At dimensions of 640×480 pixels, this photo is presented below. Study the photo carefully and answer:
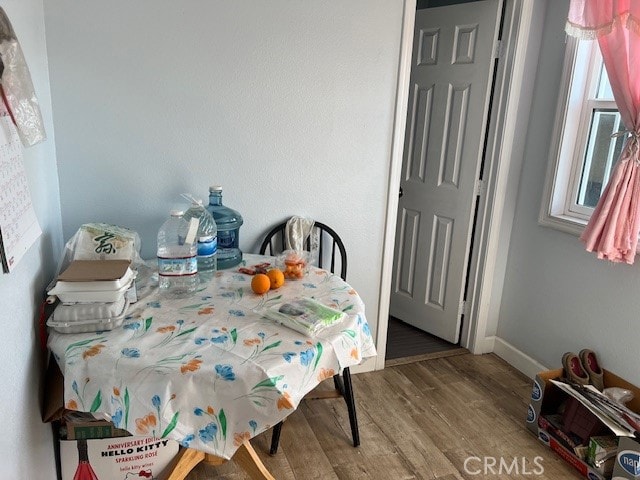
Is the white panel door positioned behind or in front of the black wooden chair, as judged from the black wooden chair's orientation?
behind

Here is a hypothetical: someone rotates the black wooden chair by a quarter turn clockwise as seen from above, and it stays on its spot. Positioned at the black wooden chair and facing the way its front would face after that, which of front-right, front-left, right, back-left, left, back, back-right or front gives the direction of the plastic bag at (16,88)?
front-left

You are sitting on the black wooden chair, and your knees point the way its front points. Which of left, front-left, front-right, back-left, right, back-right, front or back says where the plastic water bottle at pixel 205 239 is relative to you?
front-right

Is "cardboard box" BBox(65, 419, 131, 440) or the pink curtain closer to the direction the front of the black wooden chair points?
the cardboard box

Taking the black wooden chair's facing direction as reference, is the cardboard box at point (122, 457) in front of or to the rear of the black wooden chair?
in front

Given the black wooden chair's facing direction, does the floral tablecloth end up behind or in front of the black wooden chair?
in front

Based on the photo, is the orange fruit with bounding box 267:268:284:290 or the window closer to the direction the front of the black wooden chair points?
the orange fruit

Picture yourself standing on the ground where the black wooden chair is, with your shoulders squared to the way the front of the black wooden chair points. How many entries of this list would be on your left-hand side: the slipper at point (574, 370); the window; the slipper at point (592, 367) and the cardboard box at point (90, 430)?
3

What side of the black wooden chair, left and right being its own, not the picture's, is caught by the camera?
front

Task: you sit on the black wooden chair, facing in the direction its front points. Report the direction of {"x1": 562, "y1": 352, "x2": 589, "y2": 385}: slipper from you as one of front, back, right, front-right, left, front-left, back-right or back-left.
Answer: left

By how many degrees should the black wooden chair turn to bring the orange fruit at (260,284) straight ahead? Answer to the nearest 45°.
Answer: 0° — it already faces it

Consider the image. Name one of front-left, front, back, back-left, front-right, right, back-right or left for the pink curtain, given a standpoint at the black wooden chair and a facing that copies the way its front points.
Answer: left

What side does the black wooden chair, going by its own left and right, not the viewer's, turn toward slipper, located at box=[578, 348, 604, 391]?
left

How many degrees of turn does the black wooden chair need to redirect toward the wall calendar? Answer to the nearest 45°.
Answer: approximately 45° to its right

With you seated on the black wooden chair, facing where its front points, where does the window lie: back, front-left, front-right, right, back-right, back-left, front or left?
left

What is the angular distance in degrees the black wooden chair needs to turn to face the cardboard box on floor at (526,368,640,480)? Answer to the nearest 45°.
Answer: approximately 90° to its left

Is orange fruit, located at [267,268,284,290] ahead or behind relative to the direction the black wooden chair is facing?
ahead
